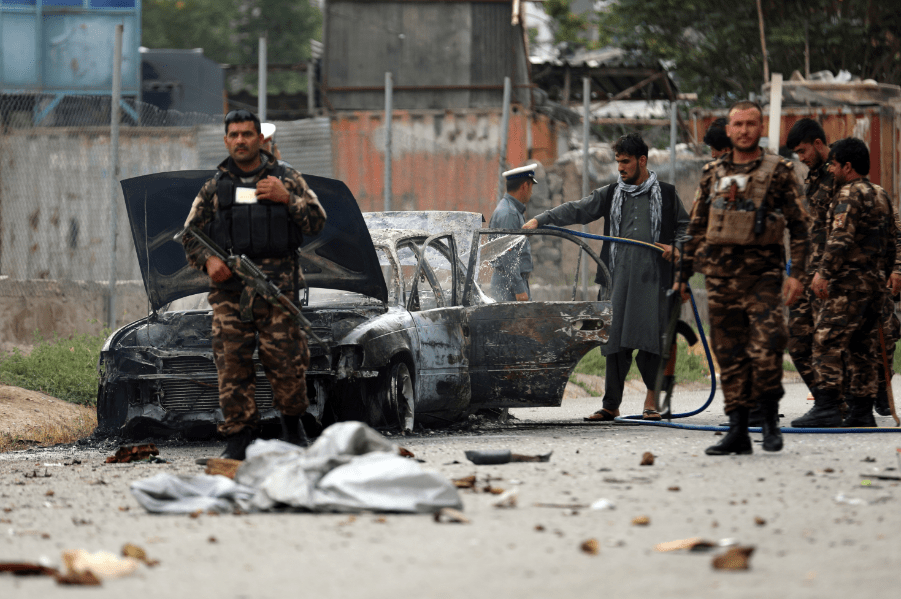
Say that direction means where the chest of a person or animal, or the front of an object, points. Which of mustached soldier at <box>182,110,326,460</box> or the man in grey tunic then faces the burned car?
the man in grey tunic

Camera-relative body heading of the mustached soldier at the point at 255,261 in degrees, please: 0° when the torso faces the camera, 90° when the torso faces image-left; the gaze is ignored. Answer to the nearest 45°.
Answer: approximately 0°

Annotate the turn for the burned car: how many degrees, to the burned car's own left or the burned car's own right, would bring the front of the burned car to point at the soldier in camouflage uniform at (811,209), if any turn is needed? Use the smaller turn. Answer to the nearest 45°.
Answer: approximately 135° to the burned car's own left

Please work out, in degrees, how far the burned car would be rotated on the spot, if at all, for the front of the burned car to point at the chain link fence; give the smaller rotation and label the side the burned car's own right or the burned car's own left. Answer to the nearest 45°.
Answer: approximately 90° to the burned car's own right

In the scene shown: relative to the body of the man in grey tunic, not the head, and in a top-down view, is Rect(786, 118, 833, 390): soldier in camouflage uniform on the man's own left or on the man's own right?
on the man's own left

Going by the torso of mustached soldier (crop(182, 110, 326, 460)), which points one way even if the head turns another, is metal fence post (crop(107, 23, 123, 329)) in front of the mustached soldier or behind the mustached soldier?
behind

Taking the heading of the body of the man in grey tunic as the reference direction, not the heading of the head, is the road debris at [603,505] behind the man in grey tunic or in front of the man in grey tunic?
in front

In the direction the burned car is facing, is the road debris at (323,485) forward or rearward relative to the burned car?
forward

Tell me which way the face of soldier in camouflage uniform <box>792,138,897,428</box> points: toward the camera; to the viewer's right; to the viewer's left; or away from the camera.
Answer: to the viewer's left
